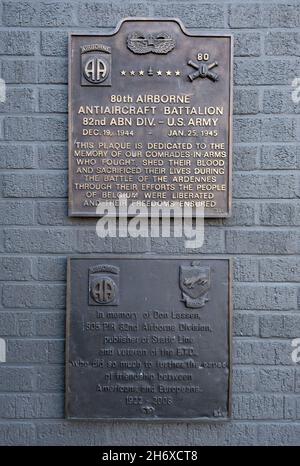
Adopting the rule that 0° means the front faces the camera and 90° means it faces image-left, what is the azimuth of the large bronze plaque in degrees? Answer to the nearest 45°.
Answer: approximately 0°
